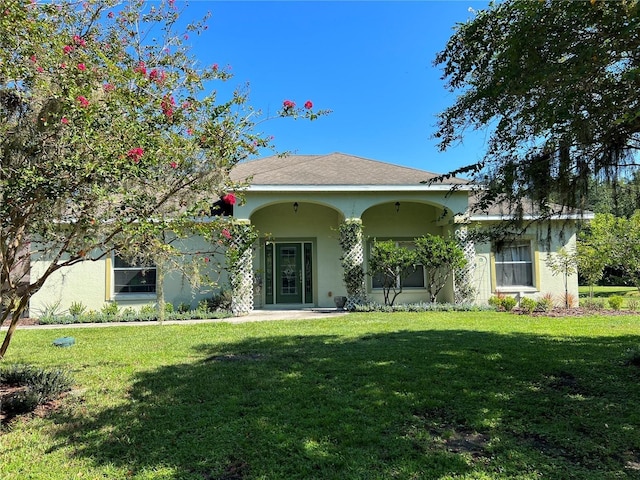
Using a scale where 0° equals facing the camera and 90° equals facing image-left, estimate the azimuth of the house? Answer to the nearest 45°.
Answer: approximately 0°

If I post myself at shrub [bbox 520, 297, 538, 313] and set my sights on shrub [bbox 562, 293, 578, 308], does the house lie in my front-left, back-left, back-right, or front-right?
back-left

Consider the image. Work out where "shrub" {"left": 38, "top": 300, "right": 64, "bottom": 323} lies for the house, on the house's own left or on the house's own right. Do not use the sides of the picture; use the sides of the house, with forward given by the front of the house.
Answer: on the house's own right

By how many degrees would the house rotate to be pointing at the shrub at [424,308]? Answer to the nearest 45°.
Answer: approximately 45° to its left

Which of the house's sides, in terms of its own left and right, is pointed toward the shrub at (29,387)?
front

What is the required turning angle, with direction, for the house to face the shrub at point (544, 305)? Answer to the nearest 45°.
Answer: approximately 90° to its left

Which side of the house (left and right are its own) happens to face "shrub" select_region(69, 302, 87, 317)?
right

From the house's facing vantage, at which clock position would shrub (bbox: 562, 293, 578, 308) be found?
The shrub is roughly at 9 o'clock from the house.

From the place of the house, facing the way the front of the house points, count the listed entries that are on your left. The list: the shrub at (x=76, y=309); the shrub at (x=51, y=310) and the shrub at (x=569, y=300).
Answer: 1
